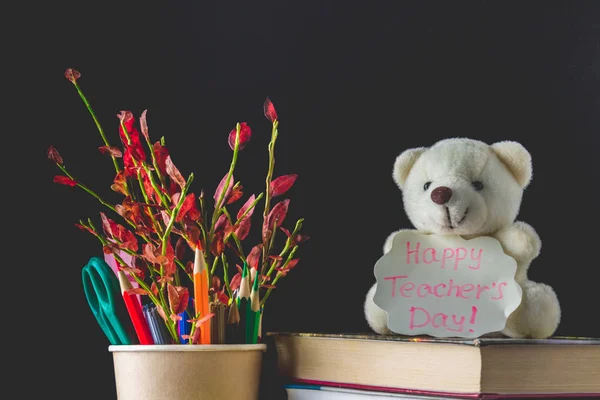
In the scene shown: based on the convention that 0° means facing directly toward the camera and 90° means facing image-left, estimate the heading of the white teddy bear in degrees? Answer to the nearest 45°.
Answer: approximately 0°
